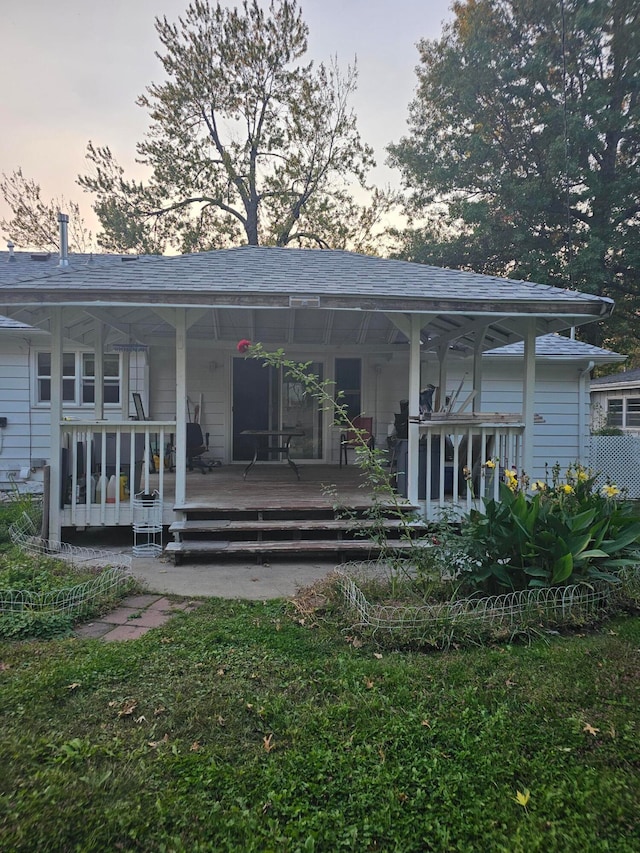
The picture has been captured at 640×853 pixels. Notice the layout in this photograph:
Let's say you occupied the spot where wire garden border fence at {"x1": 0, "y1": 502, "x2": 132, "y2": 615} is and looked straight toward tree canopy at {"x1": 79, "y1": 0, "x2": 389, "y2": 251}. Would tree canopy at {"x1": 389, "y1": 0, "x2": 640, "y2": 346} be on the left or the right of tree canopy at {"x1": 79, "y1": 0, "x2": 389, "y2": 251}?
right

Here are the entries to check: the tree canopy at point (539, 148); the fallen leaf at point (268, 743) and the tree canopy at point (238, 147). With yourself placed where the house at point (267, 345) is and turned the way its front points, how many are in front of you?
1

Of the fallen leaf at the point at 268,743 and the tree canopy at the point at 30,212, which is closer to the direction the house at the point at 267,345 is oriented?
the fallen leaf

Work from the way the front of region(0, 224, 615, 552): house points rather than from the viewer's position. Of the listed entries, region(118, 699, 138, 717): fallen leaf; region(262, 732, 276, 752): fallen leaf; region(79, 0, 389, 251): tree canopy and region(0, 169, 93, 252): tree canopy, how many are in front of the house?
2

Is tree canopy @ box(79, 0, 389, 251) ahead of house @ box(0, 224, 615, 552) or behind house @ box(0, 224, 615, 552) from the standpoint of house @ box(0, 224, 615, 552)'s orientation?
behind

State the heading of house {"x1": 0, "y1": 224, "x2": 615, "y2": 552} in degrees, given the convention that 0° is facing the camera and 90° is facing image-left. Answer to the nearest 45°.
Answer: approximately 0°

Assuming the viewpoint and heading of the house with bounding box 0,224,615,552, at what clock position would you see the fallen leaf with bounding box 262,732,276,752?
The fallen leaf is roughly at 12 o'clock from the house.

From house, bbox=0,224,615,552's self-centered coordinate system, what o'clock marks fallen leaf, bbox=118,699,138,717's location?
The fallen leaf is roughly at 12 o'clock from the house.

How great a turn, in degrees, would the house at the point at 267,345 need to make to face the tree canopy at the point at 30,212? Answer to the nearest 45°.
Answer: approximately 135° to its right

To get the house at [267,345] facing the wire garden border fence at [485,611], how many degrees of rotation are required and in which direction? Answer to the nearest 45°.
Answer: approximately 45° to its left

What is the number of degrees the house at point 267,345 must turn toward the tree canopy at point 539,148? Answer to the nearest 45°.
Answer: approximately 135° to its left

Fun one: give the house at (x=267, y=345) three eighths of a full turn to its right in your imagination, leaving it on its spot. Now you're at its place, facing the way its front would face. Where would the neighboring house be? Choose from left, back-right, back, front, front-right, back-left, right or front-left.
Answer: right

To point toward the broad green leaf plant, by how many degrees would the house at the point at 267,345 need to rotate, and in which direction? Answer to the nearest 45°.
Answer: approximately 45° to its left
